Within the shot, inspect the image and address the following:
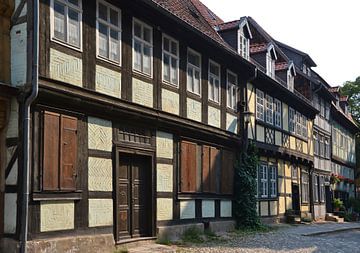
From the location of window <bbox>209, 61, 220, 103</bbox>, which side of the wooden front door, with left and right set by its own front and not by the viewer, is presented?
left

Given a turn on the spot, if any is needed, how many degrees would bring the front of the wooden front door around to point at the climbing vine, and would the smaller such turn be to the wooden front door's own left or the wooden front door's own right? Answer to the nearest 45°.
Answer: approximately 90° to the wooden front door's own left

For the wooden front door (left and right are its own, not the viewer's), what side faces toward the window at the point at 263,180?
left

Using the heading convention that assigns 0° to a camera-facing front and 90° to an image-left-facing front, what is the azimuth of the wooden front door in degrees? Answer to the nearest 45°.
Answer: approximately 315°

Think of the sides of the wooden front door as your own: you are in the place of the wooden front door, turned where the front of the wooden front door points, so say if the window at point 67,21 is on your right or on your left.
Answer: on your right
